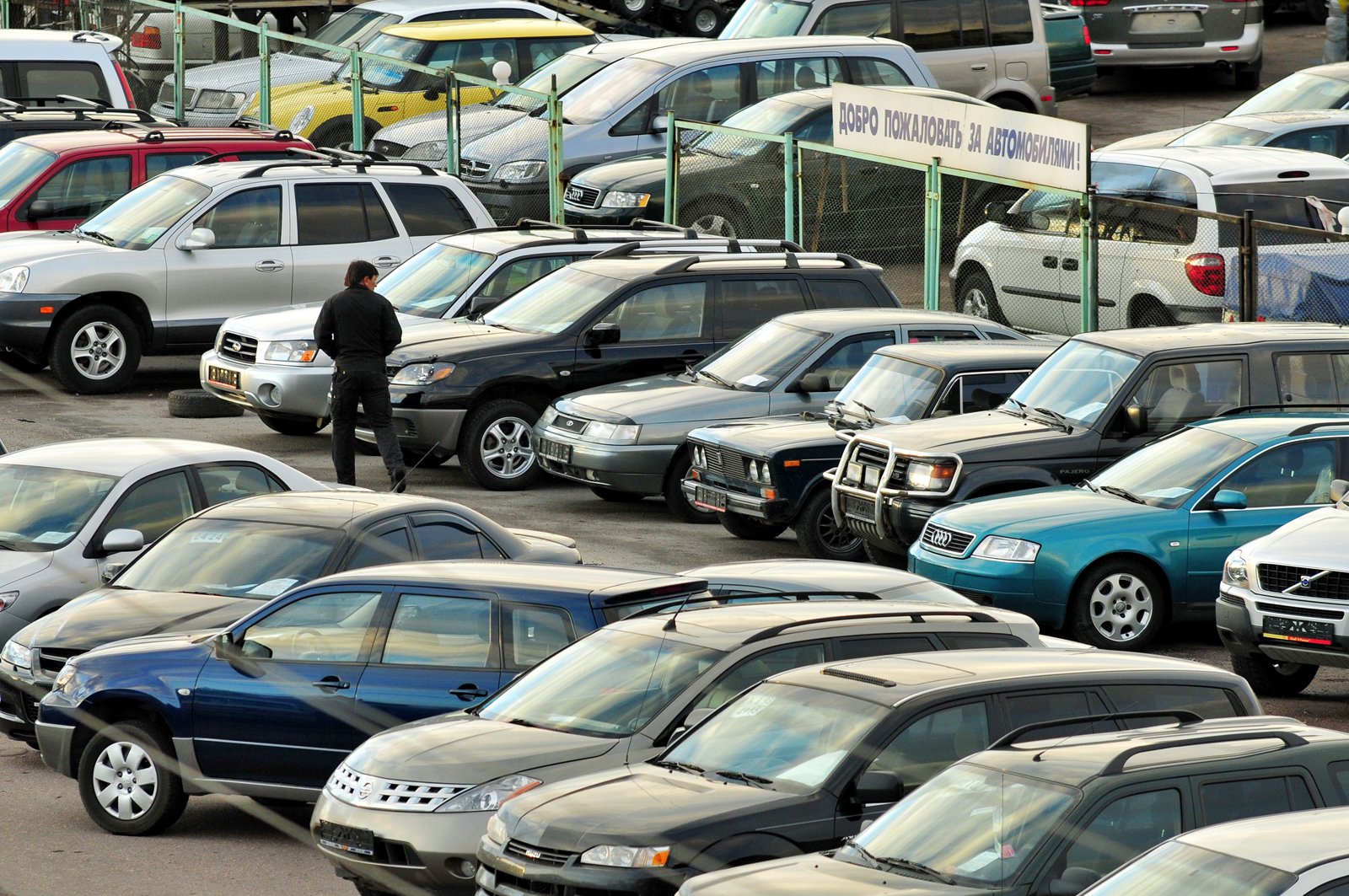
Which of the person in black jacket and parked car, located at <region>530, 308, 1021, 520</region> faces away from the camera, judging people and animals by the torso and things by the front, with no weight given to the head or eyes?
the person in black jacket

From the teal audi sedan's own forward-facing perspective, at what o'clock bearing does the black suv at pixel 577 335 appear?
The black suv is roughly at 3 o'clock from the teal audi sedan.

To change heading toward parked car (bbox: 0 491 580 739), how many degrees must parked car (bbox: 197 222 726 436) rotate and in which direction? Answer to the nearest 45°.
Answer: approximately 45° to its left

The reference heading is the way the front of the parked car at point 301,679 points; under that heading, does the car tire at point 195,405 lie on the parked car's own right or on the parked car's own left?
on the parked car's own right

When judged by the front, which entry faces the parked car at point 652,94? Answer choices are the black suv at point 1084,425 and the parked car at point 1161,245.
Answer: the parked car at point 1161,245

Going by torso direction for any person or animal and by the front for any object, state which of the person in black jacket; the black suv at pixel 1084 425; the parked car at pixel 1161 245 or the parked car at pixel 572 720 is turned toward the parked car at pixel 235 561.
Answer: the black suv

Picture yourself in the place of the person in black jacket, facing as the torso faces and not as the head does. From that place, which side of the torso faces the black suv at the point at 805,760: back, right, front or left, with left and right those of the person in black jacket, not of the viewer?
back

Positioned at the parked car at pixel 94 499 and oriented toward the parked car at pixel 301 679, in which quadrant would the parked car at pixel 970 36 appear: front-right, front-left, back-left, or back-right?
back-left

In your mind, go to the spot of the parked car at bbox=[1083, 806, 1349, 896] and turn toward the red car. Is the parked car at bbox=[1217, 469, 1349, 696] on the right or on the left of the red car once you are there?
right

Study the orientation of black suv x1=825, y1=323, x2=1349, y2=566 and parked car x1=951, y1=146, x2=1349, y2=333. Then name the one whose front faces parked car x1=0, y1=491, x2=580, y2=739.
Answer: the black suv

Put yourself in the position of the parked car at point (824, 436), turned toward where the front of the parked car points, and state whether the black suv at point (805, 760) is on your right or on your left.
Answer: on your left

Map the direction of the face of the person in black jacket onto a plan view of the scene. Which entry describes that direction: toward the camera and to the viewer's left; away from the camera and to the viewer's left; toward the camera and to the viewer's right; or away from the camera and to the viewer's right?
away from the camera and to the viewer's right

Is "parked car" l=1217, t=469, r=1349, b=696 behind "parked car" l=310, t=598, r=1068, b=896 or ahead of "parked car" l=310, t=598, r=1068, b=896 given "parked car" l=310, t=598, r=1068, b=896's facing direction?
behind

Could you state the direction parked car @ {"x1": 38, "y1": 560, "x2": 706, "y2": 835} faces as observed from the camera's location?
facing to the left of the viewer
